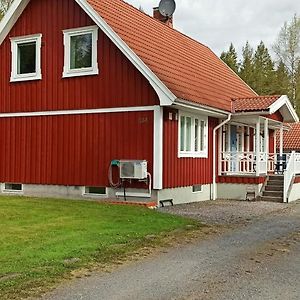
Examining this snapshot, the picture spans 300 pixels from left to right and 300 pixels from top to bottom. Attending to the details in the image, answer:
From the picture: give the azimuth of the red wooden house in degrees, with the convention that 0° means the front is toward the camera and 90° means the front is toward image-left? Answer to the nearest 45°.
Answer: approximately 315°

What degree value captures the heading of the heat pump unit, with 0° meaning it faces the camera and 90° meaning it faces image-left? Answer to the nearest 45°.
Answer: approximately 0°
